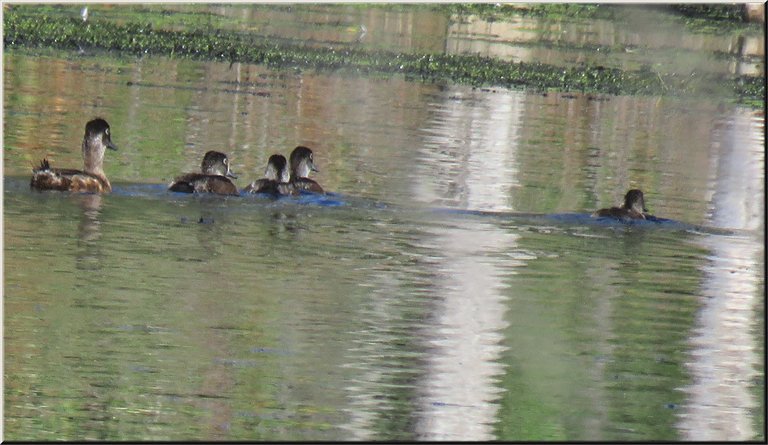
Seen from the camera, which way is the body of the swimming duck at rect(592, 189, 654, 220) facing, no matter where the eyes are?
to the viewer's right

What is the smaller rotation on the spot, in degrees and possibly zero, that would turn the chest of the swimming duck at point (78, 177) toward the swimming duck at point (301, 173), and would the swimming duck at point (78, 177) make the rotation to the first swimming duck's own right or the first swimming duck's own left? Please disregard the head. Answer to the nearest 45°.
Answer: approximately 45° to the first swimming duck's own left

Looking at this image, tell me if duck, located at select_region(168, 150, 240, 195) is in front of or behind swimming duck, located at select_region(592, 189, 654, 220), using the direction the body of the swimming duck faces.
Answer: behind

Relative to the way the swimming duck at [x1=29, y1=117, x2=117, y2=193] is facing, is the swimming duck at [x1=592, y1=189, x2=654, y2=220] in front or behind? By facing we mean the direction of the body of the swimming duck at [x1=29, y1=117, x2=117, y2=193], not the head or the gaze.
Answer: in front

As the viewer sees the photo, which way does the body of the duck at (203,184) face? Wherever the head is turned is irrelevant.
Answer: to the viewer's right

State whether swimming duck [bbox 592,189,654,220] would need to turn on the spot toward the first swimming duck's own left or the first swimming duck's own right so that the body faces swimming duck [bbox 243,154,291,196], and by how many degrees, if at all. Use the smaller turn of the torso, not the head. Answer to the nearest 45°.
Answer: approximately 180°

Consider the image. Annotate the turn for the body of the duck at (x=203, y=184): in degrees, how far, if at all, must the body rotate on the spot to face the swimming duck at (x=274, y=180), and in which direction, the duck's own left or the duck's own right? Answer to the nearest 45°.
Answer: approximately 45° to the duck's own left

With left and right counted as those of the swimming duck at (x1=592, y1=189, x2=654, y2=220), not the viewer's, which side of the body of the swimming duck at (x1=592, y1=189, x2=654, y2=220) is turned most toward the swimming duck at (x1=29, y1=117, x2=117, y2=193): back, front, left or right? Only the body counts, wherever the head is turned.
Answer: back

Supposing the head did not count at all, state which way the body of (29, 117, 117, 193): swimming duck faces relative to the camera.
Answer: to the viewer's right
